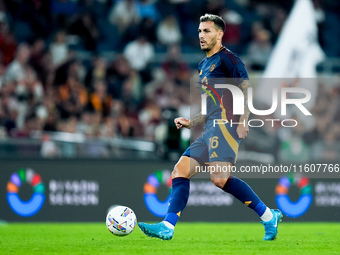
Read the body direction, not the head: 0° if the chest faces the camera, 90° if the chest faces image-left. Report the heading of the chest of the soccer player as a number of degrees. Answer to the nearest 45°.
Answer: approximately 45°

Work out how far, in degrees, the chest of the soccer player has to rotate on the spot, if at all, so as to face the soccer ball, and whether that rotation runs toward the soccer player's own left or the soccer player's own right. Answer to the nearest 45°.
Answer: approximately 45° to the soccer player's own right
